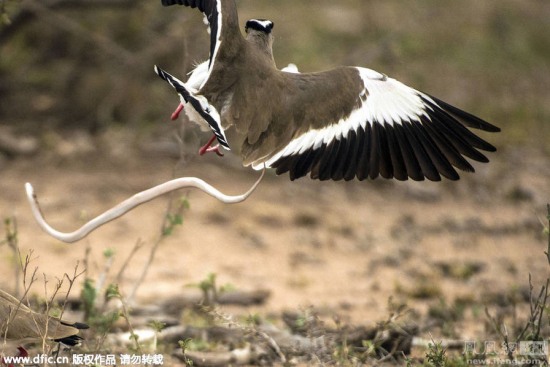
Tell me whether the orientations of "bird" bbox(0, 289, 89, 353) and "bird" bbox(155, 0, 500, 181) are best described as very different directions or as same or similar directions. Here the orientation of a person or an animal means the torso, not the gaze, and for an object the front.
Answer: very different directions

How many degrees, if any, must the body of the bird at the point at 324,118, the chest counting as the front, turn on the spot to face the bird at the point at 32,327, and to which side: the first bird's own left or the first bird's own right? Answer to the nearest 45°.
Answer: approximately 135° to the first bird's own left

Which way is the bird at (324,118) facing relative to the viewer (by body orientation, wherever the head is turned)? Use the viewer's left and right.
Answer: facing away from the viewer and to the right of the viewer
